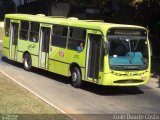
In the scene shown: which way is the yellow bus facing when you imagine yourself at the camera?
facing the viewer and to the right of the viewer
